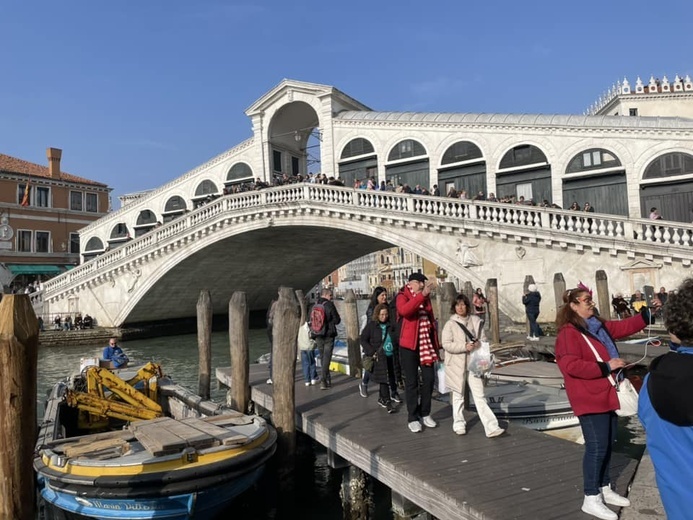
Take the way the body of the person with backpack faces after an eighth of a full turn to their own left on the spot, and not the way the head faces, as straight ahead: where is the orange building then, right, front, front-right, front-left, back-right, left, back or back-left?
front-left

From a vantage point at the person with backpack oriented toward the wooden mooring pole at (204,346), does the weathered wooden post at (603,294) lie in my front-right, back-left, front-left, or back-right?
back-right

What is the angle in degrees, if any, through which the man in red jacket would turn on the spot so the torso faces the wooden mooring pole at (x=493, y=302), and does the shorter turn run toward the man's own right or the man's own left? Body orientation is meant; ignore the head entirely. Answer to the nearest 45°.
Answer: approximately 135° to the man's own left

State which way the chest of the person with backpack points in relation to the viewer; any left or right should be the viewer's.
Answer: facing away from the viewer and to the right of the viewer

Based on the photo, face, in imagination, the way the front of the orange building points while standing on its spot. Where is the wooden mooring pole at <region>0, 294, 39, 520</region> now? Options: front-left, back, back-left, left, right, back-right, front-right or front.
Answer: front-right

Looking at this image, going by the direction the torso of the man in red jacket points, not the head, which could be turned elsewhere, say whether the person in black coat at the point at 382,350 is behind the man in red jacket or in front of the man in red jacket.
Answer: behind
